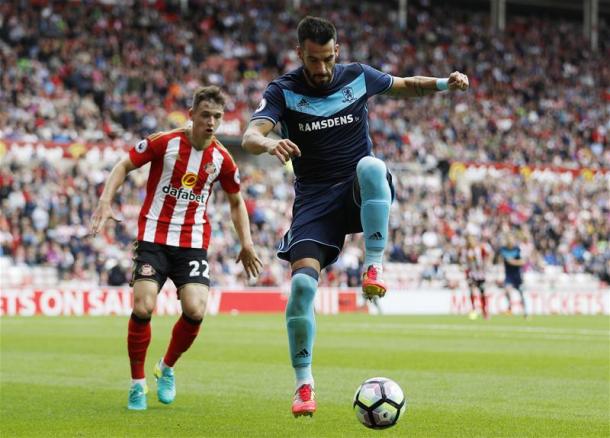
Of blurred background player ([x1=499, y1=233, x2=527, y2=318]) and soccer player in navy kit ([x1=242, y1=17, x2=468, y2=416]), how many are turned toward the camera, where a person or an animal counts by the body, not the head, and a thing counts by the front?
2

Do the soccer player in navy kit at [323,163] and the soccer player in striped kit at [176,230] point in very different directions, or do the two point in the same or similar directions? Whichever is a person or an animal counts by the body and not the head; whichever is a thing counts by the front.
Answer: same or similar directions

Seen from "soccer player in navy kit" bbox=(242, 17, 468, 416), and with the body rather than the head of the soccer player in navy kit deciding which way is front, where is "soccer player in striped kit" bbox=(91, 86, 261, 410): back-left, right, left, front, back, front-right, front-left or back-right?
back-right

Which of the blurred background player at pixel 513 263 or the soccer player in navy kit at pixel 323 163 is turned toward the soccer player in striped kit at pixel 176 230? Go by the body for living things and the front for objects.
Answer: the blurred background player

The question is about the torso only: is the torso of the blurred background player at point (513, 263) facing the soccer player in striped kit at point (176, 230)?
yes

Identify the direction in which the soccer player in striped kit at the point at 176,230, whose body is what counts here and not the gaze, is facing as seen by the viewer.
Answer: toward the camera

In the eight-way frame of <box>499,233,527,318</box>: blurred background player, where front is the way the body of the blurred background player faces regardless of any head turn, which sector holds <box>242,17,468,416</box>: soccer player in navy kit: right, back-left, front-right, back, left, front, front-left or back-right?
front

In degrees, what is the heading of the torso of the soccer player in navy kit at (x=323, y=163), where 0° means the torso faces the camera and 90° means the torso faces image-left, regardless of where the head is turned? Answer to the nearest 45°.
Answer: approximately 0°

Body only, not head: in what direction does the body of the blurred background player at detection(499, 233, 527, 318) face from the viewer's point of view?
toward the camera

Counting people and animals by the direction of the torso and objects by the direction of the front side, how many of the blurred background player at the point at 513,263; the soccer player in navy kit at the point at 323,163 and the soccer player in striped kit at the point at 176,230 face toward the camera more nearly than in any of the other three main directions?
3

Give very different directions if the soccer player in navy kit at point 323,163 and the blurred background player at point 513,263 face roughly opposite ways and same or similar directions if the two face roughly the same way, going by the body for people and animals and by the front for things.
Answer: same or similar directions

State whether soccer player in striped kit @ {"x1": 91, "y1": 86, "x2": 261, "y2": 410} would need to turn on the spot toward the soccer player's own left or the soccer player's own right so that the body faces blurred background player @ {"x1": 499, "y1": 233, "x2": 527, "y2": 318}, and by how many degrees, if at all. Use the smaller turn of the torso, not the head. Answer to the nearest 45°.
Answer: approximately 135° to the soccer player's own left

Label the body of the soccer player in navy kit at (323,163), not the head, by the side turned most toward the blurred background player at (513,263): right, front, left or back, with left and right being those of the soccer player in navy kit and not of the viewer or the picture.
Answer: back

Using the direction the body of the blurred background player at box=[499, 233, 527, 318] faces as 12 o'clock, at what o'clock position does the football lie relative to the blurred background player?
The football is roughly at 12 o'clock from the blurred background player.
